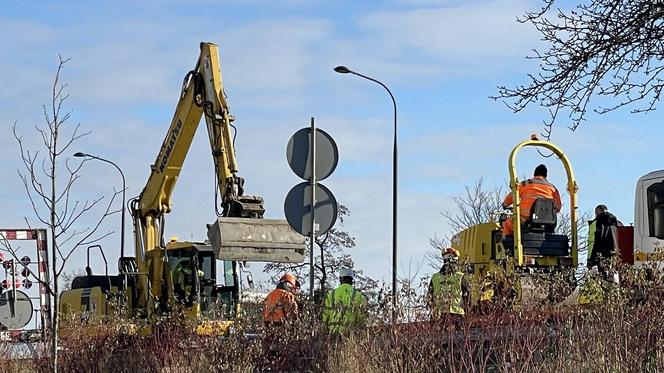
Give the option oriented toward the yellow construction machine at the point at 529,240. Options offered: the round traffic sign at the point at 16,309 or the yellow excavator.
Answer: the yellow excavator

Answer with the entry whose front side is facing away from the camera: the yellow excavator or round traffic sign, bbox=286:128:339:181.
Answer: the round traffic sign

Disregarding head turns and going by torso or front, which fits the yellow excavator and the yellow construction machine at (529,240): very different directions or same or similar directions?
very different directions

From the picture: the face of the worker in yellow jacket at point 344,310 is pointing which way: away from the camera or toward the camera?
away from the camera

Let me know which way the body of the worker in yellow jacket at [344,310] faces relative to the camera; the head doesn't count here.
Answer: away from the camera

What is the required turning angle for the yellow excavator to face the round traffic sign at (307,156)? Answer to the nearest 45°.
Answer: approximately 45° to its right

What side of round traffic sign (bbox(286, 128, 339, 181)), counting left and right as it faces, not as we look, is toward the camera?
back

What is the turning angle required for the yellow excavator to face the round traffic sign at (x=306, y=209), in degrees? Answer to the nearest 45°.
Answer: approximately 45° to its right

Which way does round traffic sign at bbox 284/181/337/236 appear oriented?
away from the camera

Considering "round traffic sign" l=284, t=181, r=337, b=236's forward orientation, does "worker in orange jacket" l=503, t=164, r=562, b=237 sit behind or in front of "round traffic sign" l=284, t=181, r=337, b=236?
in front

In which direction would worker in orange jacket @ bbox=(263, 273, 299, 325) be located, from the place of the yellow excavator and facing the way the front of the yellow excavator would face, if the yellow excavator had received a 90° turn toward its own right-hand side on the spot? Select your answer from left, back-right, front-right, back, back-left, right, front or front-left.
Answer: front-left

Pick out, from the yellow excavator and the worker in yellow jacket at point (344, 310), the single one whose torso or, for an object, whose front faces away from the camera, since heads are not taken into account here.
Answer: the worker in yellow jacket
